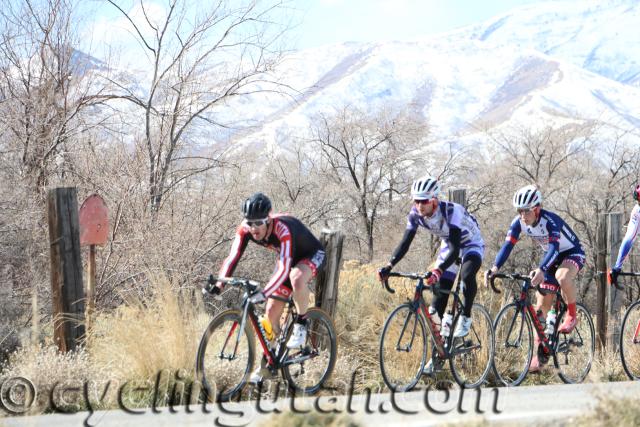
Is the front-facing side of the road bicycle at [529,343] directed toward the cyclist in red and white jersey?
yes

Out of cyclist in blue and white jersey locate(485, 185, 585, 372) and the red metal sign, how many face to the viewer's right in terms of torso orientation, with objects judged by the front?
0

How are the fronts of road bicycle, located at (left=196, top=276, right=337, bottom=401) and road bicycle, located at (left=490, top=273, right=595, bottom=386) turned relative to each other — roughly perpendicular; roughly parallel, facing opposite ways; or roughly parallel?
roughly parallel

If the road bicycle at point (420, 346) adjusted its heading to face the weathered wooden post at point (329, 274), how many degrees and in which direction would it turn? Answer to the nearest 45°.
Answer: approximately 45° to its right

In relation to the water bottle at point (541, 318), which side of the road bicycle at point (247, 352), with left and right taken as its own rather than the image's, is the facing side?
back

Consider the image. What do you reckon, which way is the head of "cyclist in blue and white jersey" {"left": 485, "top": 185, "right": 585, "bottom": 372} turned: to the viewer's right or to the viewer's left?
to the viewer's left

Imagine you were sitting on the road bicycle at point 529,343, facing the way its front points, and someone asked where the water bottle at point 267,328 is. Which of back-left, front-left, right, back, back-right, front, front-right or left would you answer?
front

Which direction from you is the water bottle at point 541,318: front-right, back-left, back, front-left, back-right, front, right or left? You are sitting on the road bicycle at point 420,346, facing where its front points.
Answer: back

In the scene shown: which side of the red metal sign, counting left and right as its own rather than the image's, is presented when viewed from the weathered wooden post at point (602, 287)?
left

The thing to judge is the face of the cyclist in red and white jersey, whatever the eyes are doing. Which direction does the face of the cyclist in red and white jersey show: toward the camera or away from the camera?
toward the camera

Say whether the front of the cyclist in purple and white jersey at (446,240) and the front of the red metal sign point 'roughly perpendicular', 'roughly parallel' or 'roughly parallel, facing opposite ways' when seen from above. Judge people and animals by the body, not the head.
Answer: roughly perpendicular

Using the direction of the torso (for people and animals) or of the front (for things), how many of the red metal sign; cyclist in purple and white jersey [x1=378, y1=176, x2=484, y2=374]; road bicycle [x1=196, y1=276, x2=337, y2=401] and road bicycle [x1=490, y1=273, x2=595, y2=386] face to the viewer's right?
0

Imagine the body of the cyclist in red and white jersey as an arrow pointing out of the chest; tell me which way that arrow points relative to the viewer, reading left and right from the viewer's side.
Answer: facing the viewer and to the left of the viewer

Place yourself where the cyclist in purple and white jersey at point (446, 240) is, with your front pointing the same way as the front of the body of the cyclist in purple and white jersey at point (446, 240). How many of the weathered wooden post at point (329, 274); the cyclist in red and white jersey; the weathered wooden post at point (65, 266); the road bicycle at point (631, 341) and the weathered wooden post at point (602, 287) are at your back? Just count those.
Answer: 2

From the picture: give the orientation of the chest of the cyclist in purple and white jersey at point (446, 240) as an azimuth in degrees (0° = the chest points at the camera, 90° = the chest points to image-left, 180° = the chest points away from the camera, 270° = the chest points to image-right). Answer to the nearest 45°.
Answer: approximately 45°

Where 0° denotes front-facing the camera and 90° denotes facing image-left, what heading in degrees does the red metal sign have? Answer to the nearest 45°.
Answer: approximately 0°

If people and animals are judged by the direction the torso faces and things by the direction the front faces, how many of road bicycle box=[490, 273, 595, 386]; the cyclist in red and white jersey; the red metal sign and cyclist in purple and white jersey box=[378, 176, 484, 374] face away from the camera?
0

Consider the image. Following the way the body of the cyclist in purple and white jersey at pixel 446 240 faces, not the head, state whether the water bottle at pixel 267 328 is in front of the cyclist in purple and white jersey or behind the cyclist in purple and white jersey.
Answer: in front

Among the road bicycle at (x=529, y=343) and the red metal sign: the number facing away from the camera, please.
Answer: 0
